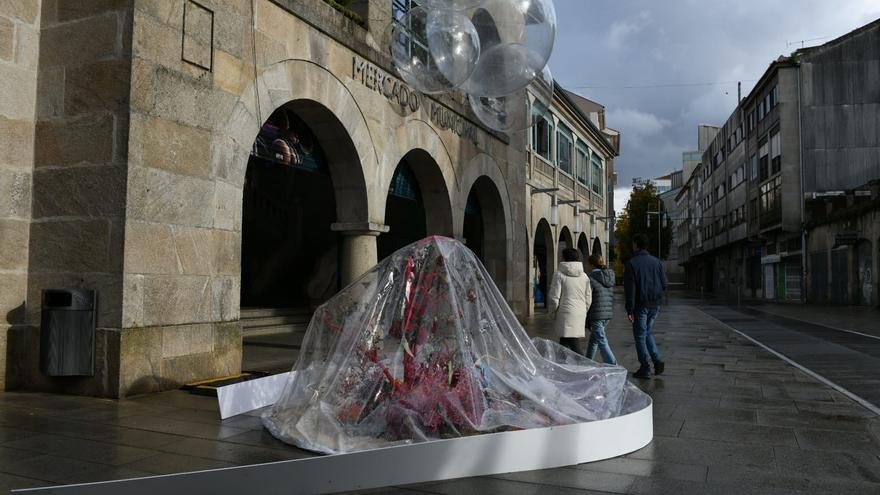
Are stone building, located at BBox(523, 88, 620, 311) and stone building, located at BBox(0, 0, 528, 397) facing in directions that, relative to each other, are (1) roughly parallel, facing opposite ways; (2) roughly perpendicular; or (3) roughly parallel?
roughly parallel

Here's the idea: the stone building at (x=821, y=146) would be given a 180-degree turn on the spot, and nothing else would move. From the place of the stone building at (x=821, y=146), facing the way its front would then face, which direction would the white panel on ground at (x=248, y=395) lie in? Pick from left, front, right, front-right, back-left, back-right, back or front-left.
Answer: back-right

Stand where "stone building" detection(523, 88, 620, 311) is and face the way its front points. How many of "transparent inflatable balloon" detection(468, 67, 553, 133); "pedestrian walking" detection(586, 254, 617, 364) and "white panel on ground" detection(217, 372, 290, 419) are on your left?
0

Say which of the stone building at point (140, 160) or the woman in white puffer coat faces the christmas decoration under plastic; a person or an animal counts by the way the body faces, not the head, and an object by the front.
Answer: the stone building

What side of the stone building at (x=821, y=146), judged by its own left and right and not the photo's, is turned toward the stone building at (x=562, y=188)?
front

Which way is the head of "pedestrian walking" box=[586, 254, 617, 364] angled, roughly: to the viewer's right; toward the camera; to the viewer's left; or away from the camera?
away from the camera

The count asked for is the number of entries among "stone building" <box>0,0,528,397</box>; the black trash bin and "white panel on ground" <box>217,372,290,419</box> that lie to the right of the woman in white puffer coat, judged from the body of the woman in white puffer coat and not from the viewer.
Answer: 0

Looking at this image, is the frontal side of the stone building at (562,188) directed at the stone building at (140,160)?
no

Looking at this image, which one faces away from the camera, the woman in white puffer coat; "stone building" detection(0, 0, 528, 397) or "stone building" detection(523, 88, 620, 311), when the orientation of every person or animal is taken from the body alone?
the woman in white puffer coat

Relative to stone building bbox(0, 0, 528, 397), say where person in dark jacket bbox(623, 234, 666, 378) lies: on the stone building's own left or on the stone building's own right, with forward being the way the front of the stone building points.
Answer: on the stone building's own left

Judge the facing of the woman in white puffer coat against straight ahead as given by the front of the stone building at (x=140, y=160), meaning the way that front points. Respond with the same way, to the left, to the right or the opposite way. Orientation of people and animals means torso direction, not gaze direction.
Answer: to the left

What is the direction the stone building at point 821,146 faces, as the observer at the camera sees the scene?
facing the viewer and to the left of the viewer

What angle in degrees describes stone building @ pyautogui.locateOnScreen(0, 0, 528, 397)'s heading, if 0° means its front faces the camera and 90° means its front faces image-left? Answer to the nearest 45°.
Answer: approximately 315°

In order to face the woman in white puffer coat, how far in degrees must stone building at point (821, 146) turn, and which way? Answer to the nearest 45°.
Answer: approximately 45° to its left

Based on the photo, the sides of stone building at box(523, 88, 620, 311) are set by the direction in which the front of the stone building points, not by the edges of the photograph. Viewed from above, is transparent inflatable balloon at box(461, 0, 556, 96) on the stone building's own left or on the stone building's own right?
on the stone building's own right

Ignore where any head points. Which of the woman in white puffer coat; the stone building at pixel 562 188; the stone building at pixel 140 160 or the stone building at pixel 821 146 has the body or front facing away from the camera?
the woman in white puffer coat

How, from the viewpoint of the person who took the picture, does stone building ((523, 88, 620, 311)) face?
facing the viewer and to the right of the viewer

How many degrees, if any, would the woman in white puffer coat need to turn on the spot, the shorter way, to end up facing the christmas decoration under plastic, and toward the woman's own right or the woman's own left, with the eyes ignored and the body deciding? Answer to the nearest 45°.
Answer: approximately 180°

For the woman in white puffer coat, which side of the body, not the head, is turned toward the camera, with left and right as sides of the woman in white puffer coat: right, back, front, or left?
back

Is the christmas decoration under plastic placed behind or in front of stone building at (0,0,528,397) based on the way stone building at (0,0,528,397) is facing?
in front

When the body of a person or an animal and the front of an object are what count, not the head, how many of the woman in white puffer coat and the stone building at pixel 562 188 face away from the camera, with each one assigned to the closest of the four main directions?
1
